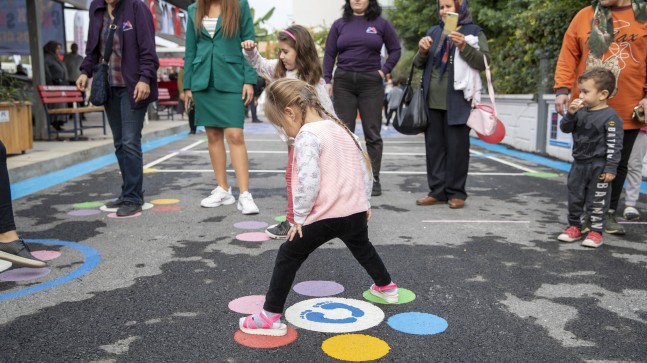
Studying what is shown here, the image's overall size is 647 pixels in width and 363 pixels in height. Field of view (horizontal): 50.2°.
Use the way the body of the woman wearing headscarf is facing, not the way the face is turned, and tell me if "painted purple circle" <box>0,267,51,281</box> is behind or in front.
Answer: in front

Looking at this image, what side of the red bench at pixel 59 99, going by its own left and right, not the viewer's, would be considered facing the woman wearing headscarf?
front

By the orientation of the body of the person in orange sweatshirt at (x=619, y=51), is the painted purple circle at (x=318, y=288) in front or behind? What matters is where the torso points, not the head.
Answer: in front

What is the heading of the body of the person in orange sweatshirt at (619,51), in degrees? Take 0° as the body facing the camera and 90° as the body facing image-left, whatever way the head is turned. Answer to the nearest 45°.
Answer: approximately 0°

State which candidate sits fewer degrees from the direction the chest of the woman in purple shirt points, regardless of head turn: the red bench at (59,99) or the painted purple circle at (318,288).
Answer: the painted purple circle

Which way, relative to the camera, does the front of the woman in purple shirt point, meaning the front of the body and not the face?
toward the camera

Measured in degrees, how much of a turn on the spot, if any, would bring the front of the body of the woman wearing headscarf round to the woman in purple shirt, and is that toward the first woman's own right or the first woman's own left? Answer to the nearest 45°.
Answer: approximately 90° to the first woman's own right

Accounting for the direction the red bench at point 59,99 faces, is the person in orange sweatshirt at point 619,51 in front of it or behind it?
in front

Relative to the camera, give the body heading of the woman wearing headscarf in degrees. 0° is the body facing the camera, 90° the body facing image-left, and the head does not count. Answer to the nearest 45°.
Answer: approximately 45°

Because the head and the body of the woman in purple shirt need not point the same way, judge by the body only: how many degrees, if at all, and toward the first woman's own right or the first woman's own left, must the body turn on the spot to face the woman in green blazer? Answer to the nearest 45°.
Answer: approximately 45° to the first woman's own right

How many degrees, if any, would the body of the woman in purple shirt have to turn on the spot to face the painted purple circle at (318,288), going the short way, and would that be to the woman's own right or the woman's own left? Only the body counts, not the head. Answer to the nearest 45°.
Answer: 0° — they already face it

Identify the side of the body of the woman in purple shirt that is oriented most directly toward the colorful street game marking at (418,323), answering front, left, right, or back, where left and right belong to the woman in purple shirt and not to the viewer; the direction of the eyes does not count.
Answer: front

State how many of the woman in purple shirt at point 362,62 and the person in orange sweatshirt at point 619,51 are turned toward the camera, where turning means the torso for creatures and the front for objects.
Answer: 2
